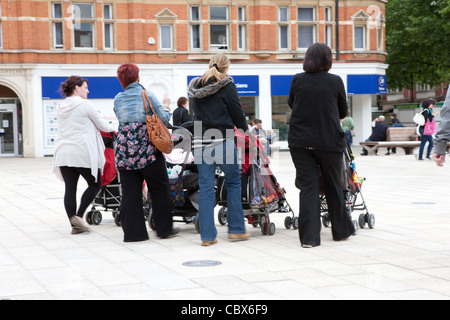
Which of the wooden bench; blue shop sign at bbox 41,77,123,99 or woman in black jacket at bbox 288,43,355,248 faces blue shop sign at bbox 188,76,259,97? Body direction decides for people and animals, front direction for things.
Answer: the woman in black jacket

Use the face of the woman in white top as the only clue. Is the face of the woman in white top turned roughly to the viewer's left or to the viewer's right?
to the viewer's right

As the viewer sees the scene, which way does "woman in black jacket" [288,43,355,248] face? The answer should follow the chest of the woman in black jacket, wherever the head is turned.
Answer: away from the camera

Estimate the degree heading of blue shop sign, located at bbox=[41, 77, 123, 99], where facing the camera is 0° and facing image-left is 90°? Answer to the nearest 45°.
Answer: approximately 0°

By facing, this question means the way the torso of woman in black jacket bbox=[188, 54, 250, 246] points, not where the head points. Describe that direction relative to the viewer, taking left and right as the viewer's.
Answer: facing away from the viewer and to the right of the viewer

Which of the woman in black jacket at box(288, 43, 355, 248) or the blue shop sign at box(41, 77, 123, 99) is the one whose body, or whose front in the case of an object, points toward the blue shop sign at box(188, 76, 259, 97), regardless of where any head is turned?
the woman in black jacket

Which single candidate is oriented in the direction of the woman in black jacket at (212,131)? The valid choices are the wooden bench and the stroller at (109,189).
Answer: the wooden bench

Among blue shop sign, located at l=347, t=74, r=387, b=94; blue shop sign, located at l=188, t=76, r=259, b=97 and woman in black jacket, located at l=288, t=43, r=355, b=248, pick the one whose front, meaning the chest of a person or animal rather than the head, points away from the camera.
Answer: the woman in black jacket

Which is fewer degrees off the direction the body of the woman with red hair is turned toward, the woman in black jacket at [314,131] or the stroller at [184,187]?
the stroller

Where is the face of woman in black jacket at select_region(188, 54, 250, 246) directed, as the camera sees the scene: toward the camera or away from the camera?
away from the camera
